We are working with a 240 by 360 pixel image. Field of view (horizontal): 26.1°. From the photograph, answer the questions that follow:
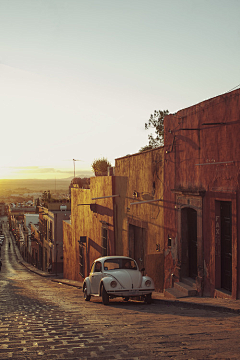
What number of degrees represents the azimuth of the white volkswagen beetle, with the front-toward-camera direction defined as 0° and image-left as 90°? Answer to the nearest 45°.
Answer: approximately 315°
